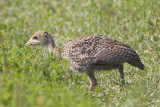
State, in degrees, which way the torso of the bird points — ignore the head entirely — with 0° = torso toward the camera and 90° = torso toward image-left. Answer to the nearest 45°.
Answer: approximately 90°
